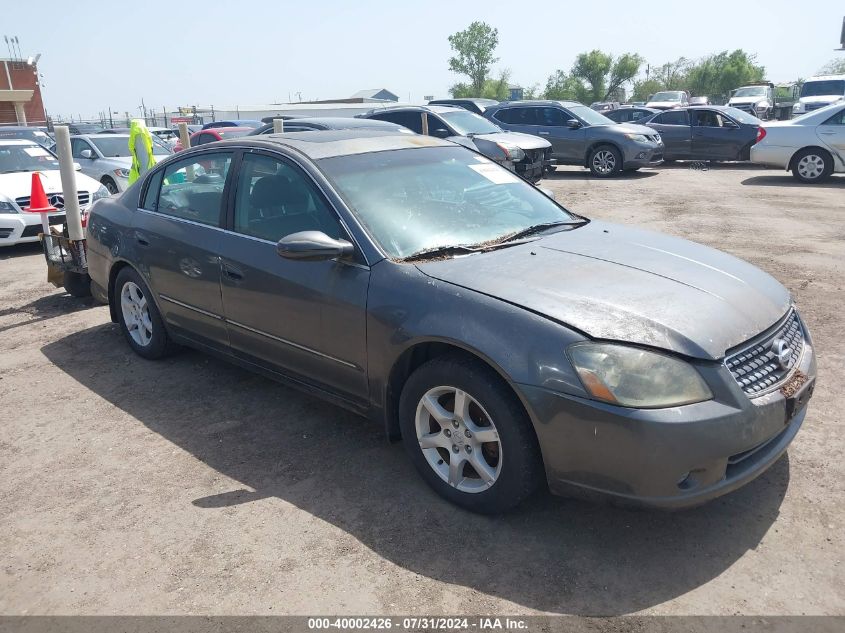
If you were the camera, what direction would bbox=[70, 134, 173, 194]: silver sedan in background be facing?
facing the viewer and to the right of the viewer

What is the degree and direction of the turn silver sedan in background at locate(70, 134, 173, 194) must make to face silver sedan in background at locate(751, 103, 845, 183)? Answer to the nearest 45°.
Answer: approximately 45° to its left

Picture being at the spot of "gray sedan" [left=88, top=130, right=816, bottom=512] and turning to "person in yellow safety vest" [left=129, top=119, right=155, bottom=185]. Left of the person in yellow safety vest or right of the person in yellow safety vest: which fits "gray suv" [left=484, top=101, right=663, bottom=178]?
right

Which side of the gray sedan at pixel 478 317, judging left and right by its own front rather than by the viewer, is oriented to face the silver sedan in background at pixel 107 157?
back

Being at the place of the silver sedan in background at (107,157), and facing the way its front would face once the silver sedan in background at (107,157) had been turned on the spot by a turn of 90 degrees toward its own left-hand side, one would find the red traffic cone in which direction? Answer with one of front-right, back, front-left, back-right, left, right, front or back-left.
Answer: back-right

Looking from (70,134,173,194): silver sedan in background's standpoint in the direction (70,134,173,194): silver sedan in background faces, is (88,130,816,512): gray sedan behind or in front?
in front

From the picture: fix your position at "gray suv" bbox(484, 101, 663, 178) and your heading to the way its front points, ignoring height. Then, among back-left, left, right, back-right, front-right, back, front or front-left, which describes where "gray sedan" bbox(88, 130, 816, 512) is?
front-right

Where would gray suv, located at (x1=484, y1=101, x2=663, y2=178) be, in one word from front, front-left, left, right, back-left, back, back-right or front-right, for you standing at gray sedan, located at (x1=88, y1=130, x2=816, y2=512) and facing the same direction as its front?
back-left

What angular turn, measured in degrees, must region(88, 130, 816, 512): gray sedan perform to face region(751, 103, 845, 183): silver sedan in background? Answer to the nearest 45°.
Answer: approximately 90° to its left
